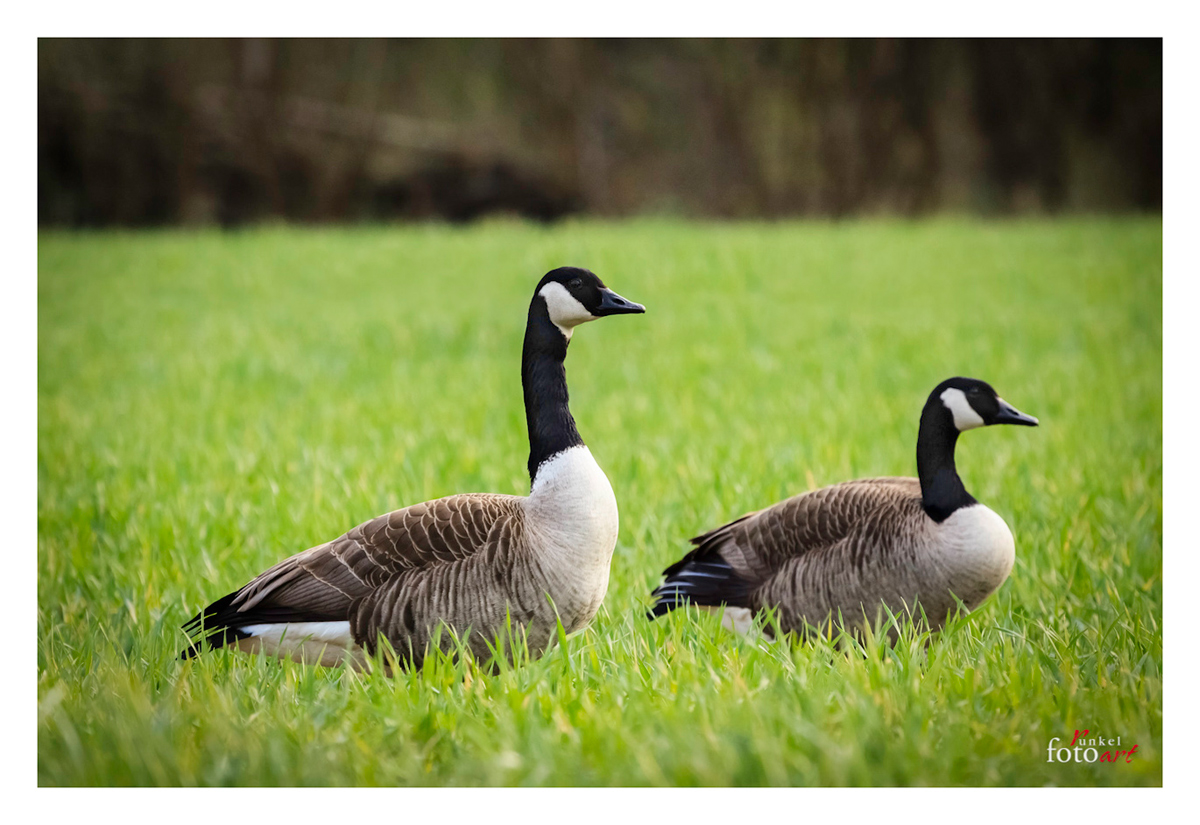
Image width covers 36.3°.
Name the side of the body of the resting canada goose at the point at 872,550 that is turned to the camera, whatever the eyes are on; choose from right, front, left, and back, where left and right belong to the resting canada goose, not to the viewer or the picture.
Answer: right
